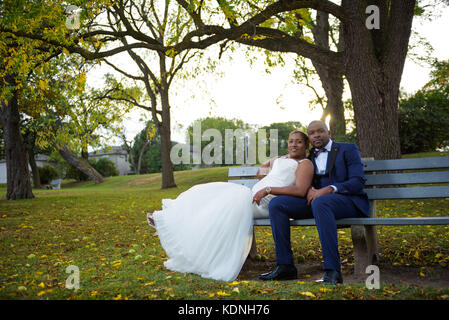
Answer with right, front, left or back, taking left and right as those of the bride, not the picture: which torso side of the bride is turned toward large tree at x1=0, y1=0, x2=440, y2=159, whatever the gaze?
back

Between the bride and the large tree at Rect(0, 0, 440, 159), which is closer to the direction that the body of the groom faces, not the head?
the bride

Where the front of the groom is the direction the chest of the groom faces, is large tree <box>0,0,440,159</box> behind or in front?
behind

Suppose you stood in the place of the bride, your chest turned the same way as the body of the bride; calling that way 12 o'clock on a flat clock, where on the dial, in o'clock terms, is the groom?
The groom is roughly at 8 o'clock from the bride.

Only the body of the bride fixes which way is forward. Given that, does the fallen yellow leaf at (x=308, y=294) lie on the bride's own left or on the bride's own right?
on the bride's own left

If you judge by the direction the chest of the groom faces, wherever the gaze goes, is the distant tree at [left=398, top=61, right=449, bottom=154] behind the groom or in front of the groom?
behind

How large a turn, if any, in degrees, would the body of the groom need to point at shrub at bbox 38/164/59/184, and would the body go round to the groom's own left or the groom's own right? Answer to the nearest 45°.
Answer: approximately 90° to the groom's own right

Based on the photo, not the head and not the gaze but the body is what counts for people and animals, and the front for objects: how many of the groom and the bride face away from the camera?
0

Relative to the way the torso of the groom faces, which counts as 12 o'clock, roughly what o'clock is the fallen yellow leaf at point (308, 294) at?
The fallen yellow leaf is roughly at 11 o'clock from the groom.

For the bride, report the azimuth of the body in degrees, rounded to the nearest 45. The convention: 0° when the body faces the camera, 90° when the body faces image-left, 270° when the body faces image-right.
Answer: approximately 45°

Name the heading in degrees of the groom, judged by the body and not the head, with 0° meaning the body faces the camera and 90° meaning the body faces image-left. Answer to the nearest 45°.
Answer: approximately 45°
